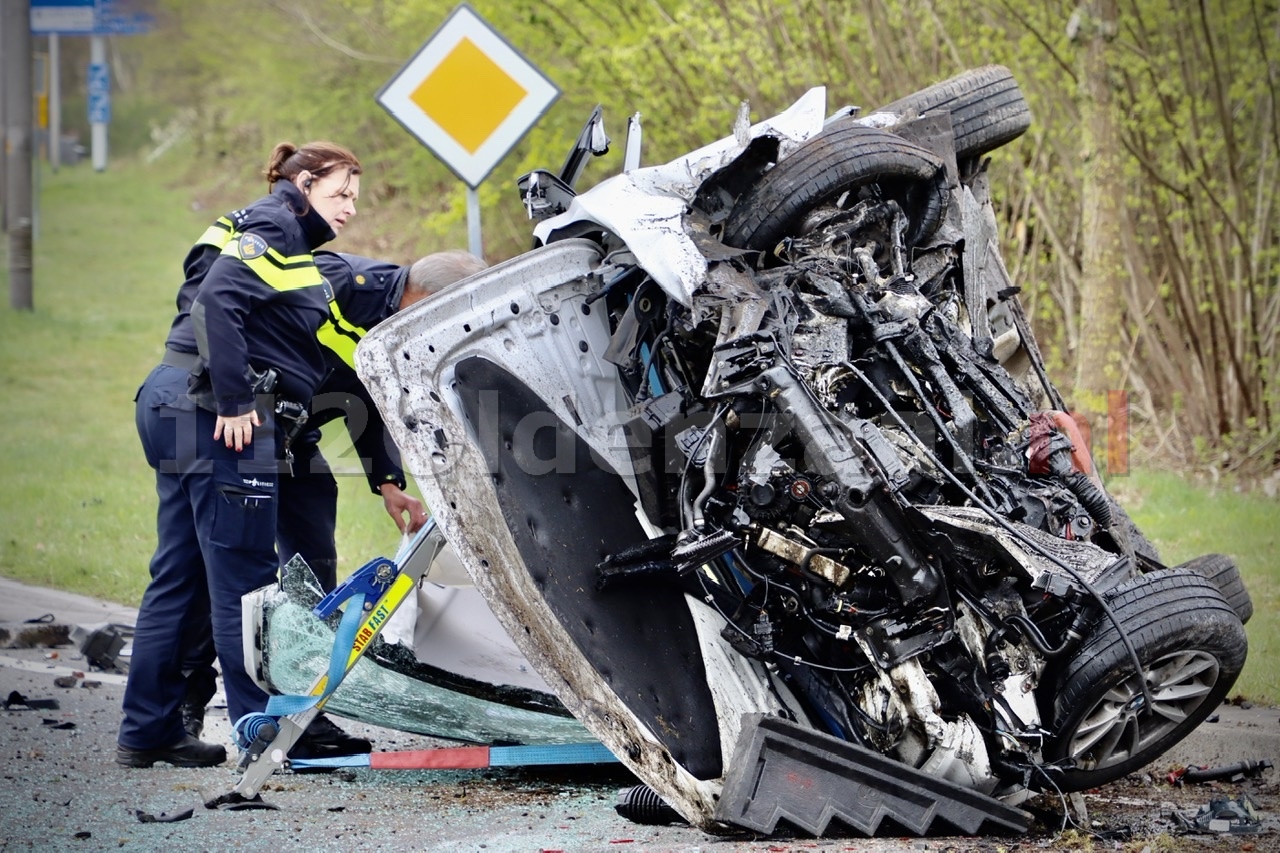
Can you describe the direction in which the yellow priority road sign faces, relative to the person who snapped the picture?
facing the viewer

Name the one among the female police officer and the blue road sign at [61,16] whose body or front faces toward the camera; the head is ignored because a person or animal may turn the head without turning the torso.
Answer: the blue road sign

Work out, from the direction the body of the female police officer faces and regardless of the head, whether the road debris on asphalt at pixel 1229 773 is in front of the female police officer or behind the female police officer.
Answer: in front

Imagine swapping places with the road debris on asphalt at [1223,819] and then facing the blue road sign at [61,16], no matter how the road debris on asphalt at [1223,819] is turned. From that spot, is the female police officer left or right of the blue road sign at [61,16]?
left

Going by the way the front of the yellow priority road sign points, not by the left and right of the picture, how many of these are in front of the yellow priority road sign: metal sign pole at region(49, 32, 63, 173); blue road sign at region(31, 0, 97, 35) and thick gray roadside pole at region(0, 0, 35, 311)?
0

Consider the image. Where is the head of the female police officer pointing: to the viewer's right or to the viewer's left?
to the viewer's right

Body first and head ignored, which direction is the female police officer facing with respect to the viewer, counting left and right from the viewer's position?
facing to the right of the viewer

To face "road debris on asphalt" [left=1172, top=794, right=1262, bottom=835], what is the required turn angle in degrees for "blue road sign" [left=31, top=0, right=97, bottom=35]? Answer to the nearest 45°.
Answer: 0° — it already faces it

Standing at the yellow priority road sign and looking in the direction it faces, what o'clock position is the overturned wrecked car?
The overturned wrecked car is roughly at 11 o'clock from the yellow priority road sign.

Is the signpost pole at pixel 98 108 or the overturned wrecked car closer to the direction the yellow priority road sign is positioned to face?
the overturned wrecked car

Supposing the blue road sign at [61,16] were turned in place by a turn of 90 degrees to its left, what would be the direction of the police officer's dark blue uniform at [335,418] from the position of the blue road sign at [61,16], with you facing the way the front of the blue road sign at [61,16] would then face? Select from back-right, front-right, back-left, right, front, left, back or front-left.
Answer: right

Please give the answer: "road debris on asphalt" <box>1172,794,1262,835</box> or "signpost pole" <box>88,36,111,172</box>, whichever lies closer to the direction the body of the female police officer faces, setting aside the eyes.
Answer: the road debris on asphalt

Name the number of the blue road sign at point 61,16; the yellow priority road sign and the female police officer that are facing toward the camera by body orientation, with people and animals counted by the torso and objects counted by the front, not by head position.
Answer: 2

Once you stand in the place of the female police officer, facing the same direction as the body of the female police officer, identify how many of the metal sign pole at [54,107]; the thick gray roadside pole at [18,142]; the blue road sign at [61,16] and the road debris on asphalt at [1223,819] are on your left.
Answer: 3

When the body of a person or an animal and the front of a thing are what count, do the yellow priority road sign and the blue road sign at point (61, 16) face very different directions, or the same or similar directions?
same or similar directions

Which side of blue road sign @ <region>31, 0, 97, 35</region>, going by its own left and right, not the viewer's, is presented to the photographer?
front
